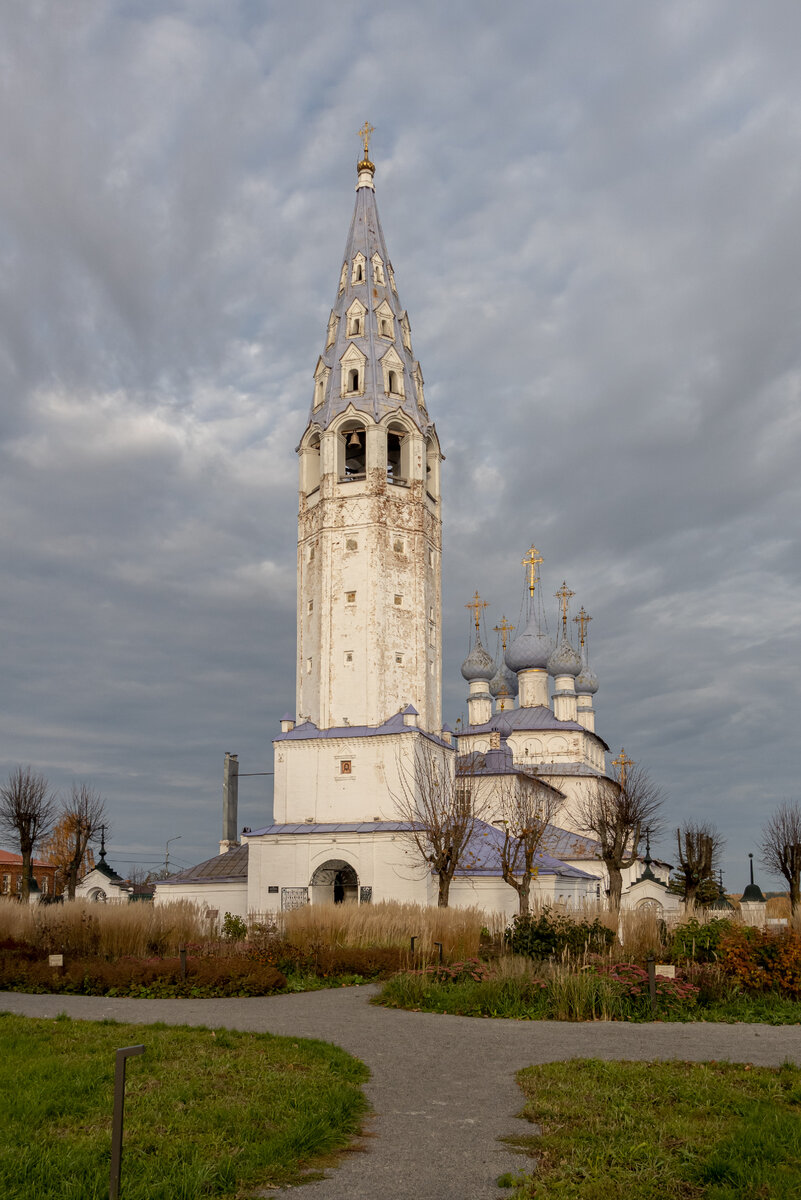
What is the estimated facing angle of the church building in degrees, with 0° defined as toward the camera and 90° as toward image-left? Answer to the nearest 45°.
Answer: approximately 0°

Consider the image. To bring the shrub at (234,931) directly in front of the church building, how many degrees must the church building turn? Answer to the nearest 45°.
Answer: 0° — it already faces it
